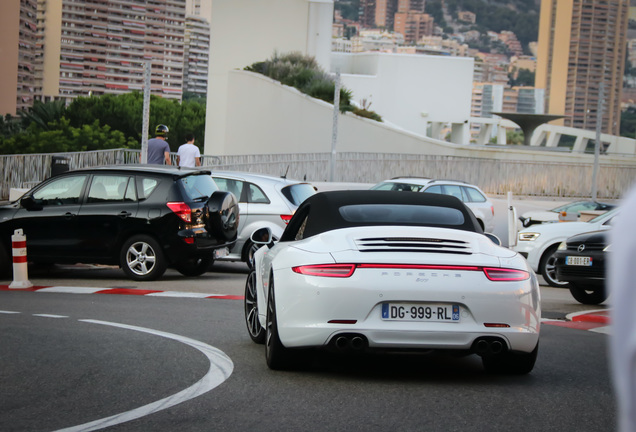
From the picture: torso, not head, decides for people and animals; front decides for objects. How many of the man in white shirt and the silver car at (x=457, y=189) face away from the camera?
1

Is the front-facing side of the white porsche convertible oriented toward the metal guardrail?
yes

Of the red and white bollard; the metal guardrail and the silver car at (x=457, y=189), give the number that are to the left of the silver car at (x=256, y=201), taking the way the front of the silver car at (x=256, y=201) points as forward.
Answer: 1

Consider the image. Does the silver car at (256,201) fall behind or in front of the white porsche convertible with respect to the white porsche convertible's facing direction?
in front

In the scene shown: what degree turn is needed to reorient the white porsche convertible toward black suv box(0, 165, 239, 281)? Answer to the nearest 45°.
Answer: approximately 45° to its left

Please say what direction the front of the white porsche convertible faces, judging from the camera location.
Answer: facing away from the viewer

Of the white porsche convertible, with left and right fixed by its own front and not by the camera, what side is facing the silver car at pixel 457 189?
front

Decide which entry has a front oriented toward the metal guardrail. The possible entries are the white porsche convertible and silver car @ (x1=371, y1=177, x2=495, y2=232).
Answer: the white porsche convertible

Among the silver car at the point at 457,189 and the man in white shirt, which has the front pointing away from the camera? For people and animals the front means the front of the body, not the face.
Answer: the man in white shirt

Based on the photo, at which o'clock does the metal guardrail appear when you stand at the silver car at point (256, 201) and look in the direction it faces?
The metal guardrail is roughly at 2 o'clock from the silver car.

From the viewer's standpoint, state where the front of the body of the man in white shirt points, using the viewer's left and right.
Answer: facing away from the viewer

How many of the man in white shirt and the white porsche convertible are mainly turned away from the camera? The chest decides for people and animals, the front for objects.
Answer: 2

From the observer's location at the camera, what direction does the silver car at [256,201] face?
facing away from the viewer and to the left of the viewer

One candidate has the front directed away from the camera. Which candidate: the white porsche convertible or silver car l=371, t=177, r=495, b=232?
the white porsche convertible
